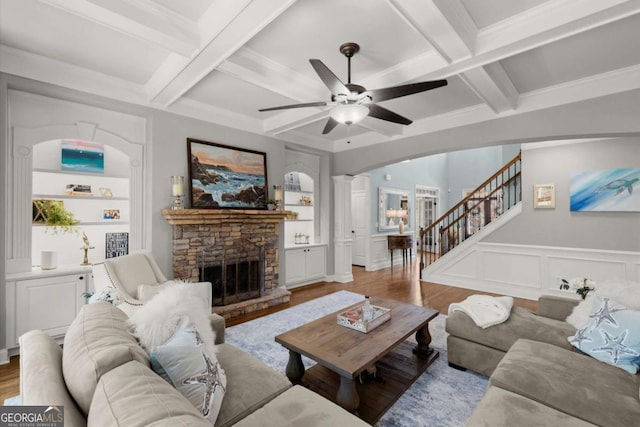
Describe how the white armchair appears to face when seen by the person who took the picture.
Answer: facing the viewer and to the right of the viewer

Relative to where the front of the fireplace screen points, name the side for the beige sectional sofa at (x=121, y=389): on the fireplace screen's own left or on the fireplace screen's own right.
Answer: on the fireplace screen's own right

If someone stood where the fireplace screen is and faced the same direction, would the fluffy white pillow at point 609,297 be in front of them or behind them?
in front

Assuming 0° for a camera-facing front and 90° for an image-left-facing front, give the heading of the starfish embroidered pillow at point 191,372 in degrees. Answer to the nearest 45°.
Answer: approximately 315°

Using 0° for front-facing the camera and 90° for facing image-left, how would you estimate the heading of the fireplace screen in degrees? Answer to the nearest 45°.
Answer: approximately 315°

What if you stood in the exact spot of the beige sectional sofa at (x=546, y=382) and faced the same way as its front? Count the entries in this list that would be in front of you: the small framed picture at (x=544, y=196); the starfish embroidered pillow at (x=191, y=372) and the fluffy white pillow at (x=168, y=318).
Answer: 2

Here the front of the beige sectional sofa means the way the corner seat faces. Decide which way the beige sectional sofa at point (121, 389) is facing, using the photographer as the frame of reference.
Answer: facing away from the viewer and to the right of the viewer

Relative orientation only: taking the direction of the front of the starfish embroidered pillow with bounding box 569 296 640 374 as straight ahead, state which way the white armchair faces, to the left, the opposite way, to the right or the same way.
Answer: the opposite way

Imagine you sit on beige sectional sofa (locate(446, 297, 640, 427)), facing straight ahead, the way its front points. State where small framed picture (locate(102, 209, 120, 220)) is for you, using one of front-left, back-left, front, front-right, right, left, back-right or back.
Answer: front-right

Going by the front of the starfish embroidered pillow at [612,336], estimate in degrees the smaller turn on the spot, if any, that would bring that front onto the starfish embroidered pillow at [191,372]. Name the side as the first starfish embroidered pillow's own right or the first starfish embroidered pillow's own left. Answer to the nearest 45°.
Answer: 0° — it already faces it

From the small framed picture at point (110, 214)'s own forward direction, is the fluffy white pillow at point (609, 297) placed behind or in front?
in front

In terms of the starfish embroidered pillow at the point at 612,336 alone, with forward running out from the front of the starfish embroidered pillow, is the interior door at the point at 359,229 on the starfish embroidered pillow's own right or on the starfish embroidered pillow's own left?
on the starfish embroidered pillow's own right
